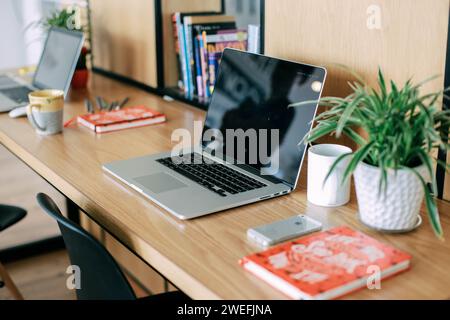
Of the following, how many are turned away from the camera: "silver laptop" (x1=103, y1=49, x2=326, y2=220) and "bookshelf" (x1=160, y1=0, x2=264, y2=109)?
0

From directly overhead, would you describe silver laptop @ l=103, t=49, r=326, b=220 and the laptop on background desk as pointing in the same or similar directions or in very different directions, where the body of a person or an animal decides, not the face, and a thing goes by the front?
same or similar directions

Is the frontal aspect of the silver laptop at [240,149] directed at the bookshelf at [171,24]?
no

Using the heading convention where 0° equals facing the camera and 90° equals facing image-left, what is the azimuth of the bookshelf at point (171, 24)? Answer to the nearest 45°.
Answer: approximately 45°

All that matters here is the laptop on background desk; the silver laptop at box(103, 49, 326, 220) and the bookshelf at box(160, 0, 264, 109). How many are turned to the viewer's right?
0

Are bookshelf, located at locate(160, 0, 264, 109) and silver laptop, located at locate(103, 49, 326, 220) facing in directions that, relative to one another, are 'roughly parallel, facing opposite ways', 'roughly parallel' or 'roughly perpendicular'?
roughly parallel

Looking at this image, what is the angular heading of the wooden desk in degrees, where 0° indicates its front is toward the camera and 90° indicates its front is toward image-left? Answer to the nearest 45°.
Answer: approximately 45°

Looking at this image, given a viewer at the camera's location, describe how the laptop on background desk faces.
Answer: facing the viewer and to the left of the viewer

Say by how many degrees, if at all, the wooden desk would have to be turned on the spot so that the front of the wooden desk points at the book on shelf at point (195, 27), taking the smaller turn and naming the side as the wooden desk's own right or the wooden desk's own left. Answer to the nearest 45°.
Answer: approximately 135° to the wooden desk's own right

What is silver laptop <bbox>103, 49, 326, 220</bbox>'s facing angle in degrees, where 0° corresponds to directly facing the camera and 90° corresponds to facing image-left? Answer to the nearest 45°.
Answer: approximately 45°

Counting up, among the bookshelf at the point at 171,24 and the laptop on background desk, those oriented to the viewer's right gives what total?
0

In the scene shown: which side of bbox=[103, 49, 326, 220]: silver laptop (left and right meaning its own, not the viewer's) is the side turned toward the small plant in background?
right
